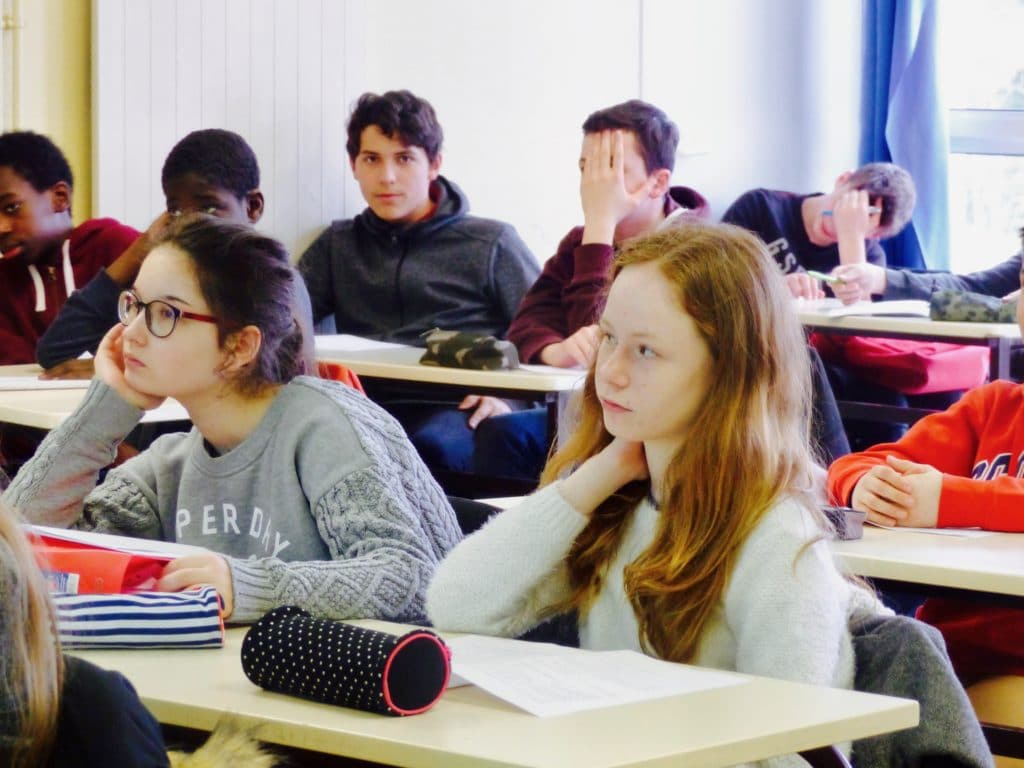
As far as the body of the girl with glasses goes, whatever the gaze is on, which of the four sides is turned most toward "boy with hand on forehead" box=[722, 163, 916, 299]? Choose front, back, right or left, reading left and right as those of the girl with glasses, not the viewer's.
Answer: back

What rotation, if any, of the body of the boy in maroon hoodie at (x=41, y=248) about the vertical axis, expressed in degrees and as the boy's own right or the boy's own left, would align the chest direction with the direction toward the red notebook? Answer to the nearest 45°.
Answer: approximately 45° to the boy's own left

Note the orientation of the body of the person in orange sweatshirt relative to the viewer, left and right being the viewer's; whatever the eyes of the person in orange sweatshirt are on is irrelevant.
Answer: facing the viewer and to the left of the viewer

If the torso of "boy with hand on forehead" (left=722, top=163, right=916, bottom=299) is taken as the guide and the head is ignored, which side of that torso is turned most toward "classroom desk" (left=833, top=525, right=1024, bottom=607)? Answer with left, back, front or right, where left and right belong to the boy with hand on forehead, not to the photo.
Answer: front

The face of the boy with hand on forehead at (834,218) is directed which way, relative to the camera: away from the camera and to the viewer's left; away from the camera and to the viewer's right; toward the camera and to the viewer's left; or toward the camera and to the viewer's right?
toward the camera and to the viewer's left

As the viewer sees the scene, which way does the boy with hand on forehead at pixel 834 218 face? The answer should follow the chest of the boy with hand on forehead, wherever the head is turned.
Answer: toward the camera

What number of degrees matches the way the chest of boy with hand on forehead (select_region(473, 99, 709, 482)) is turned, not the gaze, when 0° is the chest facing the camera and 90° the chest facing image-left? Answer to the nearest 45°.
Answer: approximately 45°

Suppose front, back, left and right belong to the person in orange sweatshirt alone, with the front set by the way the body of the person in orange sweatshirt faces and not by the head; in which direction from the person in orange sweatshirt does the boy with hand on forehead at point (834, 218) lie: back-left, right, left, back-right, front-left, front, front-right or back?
back-right

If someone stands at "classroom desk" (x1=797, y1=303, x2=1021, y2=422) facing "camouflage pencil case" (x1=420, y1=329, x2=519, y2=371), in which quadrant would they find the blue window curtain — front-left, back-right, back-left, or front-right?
back-right
